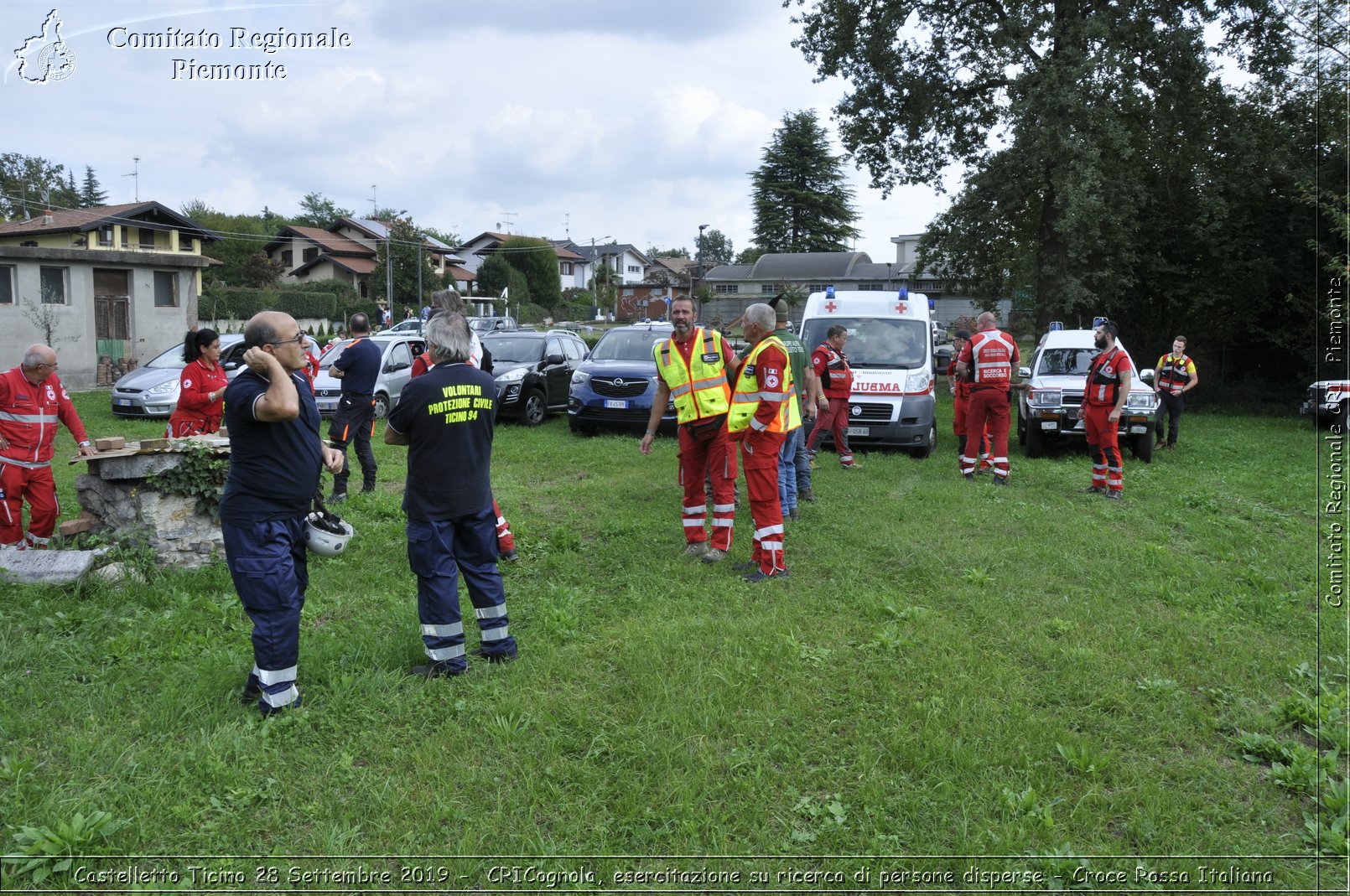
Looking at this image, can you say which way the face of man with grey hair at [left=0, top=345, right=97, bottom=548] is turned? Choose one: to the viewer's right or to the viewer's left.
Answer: to the viewer's right

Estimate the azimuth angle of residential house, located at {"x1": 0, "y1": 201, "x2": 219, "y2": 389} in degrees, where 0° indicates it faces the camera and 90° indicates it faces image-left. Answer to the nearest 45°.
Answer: approximately 0°

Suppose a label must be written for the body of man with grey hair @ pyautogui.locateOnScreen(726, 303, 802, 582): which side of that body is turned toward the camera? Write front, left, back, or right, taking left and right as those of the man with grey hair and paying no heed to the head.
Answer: left

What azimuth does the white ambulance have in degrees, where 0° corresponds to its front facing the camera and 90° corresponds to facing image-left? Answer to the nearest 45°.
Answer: approximately 0°

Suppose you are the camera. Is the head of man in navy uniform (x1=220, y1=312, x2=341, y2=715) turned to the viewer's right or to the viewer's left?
to the viewer's right

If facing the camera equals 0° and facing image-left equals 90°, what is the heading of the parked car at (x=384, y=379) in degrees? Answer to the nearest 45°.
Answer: approximately 45°

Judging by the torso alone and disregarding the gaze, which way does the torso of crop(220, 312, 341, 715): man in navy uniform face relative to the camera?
to the viewer's right

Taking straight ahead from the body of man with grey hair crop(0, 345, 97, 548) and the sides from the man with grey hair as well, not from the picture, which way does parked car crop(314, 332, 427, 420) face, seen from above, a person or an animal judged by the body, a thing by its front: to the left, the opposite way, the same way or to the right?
to the right

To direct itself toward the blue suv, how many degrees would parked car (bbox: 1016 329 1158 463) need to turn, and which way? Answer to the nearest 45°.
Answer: approximately 90° to its right

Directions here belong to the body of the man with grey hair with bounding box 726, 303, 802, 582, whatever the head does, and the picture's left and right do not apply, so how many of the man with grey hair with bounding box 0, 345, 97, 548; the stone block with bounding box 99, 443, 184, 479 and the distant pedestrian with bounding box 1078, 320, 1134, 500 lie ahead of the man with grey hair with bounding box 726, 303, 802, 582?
2

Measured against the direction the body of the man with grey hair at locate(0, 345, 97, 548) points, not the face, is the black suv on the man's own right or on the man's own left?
on the man's own left

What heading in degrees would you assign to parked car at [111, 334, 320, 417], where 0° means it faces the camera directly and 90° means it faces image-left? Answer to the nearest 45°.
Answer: approximately 45°

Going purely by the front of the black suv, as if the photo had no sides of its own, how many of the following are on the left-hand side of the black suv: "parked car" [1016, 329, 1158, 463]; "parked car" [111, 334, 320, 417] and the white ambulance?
2

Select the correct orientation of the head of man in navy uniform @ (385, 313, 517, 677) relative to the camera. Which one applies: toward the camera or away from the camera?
away from the camera
